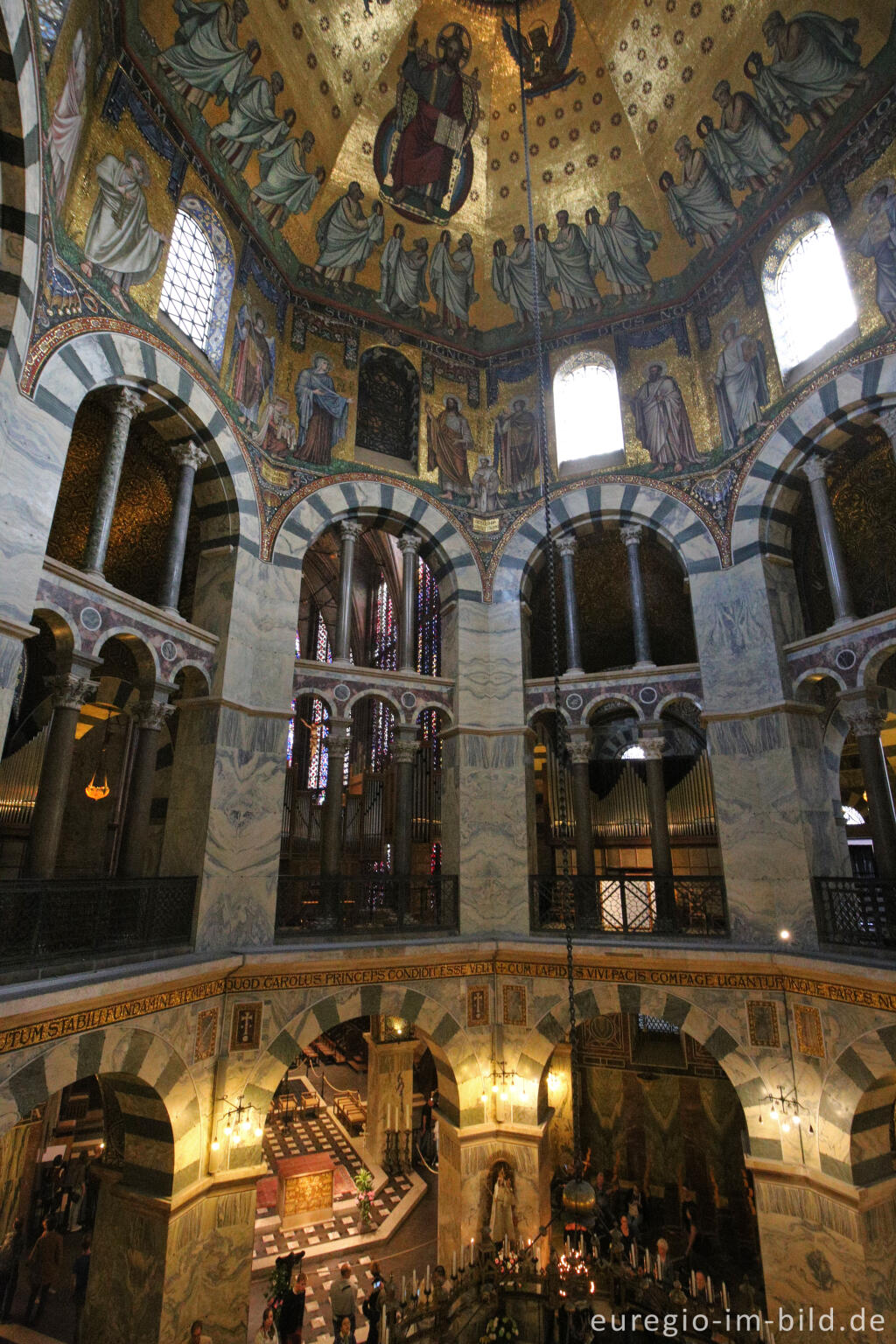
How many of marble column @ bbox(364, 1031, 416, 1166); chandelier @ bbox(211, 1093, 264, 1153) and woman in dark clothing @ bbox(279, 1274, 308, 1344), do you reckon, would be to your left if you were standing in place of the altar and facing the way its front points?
1

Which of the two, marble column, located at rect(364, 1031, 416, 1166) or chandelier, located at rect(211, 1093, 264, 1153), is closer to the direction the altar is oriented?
the chandelier

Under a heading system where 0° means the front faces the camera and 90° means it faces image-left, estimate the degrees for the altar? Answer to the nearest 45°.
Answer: approximately 315°

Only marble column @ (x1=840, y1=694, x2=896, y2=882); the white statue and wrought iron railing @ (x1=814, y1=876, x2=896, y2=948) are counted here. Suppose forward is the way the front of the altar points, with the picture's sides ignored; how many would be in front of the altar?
3

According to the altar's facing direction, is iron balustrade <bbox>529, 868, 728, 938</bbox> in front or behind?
in front
